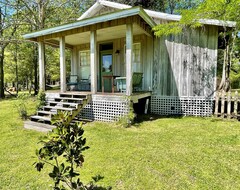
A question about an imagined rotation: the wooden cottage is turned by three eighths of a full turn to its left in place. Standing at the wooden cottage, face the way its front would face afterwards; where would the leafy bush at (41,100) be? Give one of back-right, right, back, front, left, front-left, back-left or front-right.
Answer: back

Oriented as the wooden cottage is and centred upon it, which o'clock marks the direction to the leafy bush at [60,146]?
The leafy bush is roughly at 11 o'clock from the wooden cottage.
